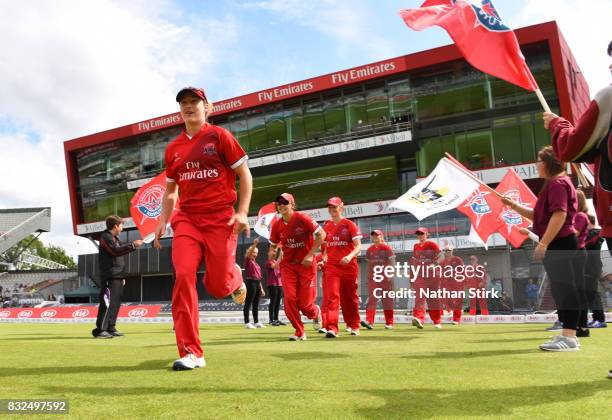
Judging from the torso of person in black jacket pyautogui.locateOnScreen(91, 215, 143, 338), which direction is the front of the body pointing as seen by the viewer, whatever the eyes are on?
to the viewer's right

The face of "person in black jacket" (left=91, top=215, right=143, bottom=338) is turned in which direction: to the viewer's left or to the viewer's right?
to the viewer's right

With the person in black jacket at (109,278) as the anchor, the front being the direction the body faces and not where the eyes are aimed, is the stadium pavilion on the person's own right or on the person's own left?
on the person's own left

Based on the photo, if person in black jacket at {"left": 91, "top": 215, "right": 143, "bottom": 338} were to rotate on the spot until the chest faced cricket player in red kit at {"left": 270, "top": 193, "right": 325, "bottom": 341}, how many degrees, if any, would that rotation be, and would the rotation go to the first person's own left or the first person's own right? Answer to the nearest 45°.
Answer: approximately 45° to the first person's own right
